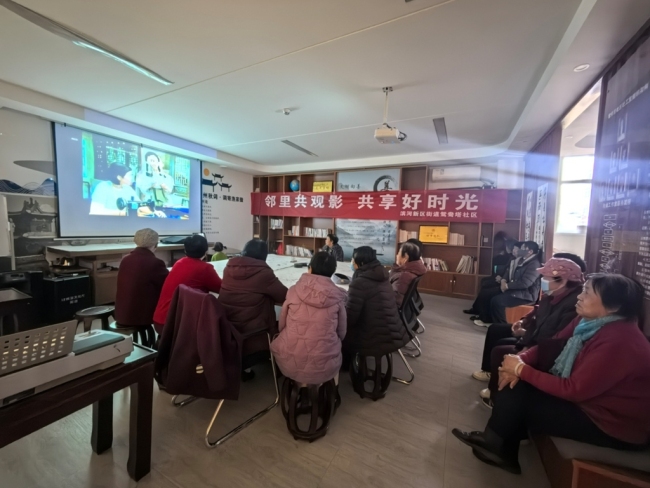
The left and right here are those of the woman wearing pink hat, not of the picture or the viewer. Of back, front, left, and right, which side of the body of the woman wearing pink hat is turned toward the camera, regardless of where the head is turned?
left

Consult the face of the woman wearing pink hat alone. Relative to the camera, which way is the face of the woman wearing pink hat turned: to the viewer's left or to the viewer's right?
to the viewer's left

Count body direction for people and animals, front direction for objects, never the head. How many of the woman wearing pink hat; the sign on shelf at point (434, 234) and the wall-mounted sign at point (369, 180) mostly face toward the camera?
2

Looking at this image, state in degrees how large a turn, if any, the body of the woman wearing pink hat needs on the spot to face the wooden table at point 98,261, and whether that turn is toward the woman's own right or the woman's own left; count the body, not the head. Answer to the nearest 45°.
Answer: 0° — they already face it

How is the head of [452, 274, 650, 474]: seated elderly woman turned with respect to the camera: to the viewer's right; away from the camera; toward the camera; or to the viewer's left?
to the viewer's left

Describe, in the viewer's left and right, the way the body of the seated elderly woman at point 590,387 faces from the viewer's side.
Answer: facing to the left of the viewer

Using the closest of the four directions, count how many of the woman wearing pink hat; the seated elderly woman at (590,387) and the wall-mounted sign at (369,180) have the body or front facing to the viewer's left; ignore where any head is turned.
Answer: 2

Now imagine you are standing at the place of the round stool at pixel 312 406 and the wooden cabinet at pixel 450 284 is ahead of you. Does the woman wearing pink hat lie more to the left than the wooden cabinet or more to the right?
right

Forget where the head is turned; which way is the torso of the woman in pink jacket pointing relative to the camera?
away from the camera

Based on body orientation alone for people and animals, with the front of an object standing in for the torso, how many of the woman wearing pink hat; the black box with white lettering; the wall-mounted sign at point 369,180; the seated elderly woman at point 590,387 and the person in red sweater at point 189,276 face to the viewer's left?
2

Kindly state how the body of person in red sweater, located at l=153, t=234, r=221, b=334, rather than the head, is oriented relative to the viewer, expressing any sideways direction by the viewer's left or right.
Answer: facing away from the viewer

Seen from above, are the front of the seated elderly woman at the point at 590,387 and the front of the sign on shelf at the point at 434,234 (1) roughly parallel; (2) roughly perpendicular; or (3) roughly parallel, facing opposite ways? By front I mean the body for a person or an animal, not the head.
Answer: roughly perpendicular

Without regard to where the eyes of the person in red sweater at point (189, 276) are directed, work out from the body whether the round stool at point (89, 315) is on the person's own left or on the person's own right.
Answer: on the person's own left
